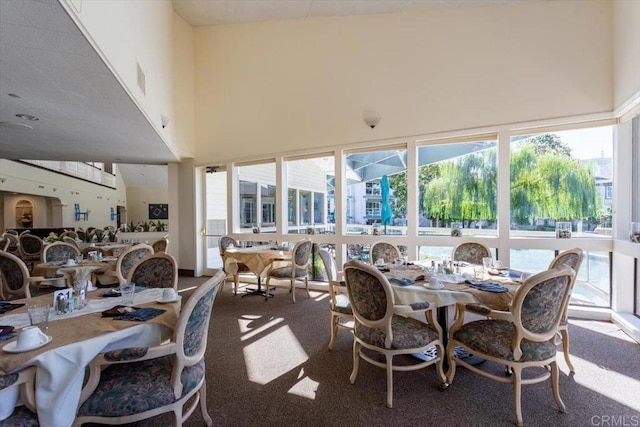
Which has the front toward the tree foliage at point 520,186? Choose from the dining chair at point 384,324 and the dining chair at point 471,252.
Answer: the dining chair at point 384,324

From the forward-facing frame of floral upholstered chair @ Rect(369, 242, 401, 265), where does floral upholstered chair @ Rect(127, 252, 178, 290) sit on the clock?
floral upholstered chair @ Rect(127, 252, 178, 290) is roughly at 3 o'clock from floral upholstered chair @ Rect(369, 242, 401, 265).

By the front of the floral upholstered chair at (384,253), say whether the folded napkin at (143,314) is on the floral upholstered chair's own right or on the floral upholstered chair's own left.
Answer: on the floral upholstered chair's own right

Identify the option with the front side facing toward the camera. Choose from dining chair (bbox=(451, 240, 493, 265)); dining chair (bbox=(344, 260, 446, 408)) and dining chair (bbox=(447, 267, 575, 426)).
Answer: dining chair (bbox=(451, 240, 493, 265))

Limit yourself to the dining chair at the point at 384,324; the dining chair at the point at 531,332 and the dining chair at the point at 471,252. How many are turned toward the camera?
1

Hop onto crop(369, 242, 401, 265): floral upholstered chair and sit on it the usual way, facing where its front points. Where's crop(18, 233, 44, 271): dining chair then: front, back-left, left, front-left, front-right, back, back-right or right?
back-right

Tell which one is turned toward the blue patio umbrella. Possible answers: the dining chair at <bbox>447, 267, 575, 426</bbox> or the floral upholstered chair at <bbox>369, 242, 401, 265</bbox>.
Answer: the dining chair

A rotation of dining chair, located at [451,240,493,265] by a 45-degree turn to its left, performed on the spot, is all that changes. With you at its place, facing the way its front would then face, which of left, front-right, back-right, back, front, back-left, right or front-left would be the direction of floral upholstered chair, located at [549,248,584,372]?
front

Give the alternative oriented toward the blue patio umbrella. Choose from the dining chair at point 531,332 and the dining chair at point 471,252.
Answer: the dining chair at point 531,332

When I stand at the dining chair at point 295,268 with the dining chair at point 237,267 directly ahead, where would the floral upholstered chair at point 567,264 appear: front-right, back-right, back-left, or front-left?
back-left

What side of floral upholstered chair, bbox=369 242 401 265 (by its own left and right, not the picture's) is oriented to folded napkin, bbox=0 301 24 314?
right

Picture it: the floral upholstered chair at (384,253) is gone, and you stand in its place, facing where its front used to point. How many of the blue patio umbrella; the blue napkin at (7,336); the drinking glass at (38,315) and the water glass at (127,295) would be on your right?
3

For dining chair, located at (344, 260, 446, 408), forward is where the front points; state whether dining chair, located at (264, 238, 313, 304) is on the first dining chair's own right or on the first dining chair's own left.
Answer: on the first dining chair's own left

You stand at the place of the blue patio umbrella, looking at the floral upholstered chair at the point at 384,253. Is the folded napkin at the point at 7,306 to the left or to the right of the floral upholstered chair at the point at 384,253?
right

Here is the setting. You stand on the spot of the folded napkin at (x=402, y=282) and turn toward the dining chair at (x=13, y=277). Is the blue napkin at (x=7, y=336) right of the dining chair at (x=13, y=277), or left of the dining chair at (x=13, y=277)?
left

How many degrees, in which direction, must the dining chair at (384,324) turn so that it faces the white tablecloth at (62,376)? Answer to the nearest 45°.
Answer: approximately 180°

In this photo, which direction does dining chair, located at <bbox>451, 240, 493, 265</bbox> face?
toward the camera

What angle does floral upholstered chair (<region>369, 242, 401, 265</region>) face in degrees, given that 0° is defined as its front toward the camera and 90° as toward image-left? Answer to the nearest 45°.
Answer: approximately 315°

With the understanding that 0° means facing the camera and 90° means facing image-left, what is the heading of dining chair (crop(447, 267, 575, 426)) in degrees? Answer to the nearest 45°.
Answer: approximately 135°
